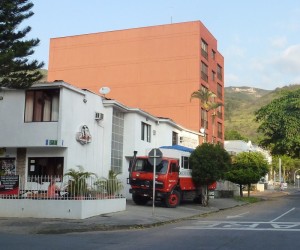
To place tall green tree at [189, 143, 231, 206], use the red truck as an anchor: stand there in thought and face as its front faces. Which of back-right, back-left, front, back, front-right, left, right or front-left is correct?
back

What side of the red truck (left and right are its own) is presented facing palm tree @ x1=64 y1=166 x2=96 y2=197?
front

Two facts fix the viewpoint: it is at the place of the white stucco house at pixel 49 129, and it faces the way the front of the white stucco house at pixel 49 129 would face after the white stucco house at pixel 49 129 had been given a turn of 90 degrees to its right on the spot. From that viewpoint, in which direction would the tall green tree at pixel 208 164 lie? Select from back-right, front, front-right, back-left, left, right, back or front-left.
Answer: back

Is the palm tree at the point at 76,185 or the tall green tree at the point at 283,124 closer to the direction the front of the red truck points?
the palm tree

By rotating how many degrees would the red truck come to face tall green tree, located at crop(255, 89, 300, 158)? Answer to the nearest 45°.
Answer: approximately 180°

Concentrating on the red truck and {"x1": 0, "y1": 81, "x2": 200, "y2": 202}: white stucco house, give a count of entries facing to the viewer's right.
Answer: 0

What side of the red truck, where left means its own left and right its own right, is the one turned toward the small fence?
front

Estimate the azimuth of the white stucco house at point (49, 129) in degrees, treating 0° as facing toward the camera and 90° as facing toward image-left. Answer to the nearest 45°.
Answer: approximately 0°

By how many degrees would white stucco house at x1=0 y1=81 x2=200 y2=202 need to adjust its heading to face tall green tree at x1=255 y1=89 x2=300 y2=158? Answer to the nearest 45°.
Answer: approximately 135° to its left

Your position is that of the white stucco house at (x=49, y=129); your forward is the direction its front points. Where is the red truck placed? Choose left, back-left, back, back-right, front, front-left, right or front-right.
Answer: left

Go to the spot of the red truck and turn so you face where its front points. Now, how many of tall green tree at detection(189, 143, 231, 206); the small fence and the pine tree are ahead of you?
2

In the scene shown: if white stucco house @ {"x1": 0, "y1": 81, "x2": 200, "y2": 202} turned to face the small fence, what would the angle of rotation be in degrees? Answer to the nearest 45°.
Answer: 0° — it already faces it

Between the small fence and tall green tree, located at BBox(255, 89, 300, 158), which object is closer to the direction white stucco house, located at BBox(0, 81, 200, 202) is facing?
the small fence

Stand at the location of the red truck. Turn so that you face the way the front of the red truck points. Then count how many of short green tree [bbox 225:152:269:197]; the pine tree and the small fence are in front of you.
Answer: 2

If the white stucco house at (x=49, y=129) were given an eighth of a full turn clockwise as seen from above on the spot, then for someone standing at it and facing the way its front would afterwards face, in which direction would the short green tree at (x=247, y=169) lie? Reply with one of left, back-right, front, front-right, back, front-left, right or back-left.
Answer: back

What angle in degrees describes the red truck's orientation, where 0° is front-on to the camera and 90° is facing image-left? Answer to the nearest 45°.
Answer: approximately 45°
